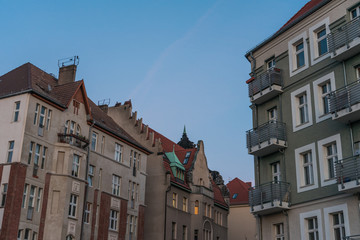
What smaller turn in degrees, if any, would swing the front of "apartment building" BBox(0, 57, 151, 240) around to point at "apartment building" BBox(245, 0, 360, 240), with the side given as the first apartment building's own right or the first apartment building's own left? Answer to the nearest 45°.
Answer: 0° — it already faces it

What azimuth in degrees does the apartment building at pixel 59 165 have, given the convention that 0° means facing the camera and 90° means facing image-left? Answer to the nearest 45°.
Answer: approximately 315°

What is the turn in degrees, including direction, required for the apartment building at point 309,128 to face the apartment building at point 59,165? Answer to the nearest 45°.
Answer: approximately 90° to its right
